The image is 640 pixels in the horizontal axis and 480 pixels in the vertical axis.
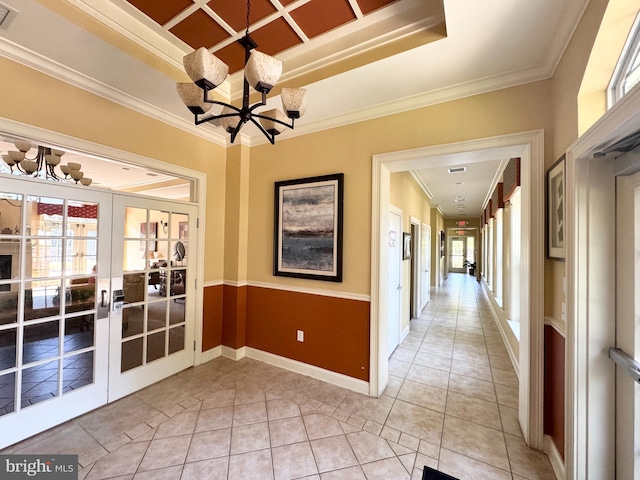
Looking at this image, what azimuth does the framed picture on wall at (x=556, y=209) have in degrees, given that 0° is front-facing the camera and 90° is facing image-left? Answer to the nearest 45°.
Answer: approximately 90°

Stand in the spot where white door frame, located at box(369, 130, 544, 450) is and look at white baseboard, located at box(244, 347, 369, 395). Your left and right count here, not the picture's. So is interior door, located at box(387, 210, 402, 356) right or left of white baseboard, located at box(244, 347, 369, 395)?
right

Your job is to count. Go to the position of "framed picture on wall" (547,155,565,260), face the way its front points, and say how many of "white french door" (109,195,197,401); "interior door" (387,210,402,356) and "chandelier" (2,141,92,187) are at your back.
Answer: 0

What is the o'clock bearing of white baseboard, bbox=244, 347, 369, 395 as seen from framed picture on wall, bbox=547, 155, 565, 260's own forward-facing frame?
The white baseboard is roughly at 12 o'clock from the framed picture on wall.

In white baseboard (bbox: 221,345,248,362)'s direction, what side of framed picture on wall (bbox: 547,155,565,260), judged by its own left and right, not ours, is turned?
front

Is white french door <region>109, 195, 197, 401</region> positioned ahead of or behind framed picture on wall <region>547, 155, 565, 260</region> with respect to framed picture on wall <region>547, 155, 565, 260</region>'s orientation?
ahead

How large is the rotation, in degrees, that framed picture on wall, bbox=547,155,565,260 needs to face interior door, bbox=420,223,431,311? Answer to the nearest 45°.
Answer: approximately 45° to its right

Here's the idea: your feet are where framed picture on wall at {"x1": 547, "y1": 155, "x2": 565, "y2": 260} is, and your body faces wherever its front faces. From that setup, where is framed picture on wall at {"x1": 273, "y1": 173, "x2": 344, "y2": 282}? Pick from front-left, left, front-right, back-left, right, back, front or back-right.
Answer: front

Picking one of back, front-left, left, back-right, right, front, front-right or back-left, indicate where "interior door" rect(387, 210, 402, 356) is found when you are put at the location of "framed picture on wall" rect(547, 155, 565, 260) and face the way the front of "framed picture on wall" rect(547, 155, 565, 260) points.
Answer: front-right
